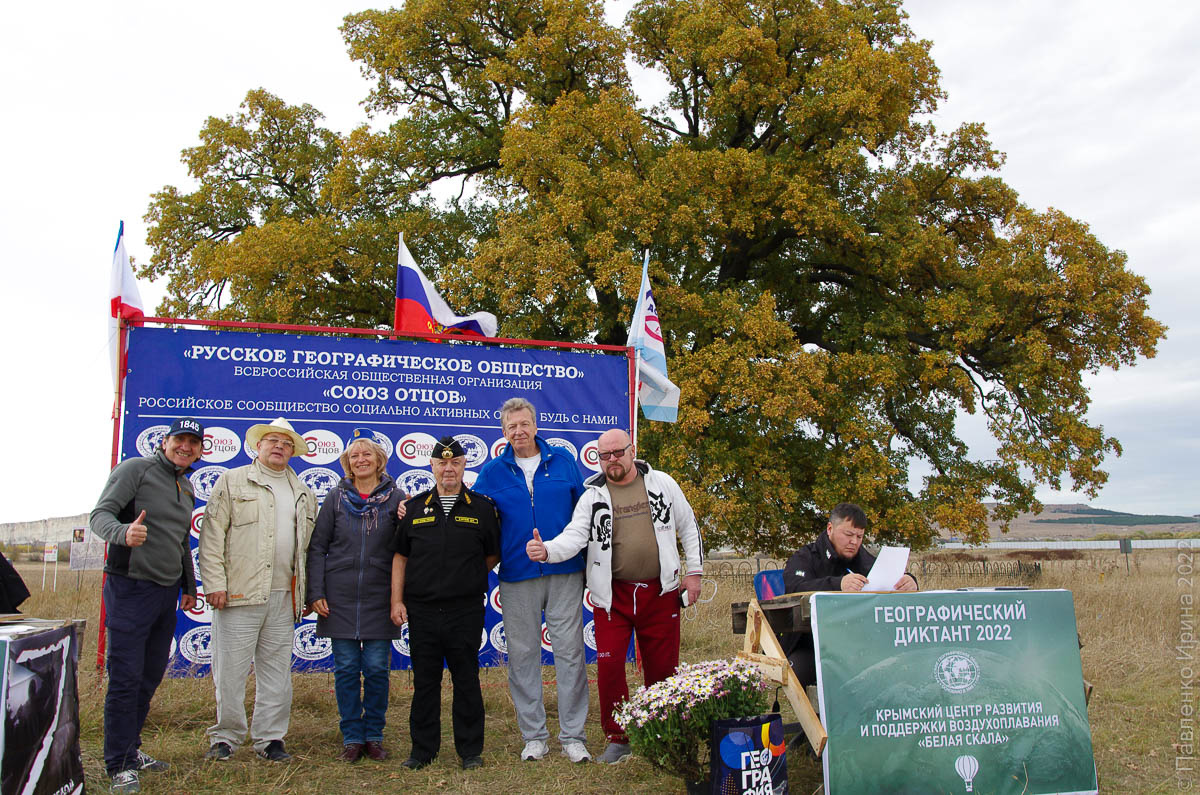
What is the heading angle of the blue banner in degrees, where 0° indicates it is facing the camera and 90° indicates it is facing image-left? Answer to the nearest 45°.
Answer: approximately 0°

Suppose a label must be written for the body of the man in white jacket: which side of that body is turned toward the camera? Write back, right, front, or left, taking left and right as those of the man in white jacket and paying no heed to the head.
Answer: front

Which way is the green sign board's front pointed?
toward the camera

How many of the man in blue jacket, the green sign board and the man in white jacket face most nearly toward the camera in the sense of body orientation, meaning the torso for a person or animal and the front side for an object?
3

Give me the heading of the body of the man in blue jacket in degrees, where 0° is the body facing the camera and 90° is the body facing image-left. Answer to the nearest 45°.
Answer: approximately 0°

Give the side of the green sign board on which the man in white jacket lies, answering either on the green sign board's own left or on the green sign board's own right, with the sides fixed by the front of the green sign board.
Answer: on the green sign board's own right

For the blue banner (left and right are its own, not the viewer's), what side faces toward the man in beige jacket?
front

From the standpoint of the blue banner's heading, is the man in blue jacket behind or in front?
in front

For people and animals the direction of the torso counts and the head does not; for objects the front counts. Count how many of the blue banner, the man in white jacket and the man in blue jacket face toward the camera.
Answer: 3

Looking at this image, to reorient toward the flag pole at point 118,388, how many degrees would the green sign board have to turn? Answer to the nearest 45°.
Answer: approximately 90° to its right

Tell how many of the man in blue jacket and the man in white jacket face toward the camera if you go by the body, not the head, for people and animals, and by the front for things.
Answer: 2

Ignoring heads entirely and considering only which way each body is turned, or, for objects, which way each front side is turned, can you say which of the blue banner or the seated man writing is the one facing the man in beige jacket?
the blue banner
